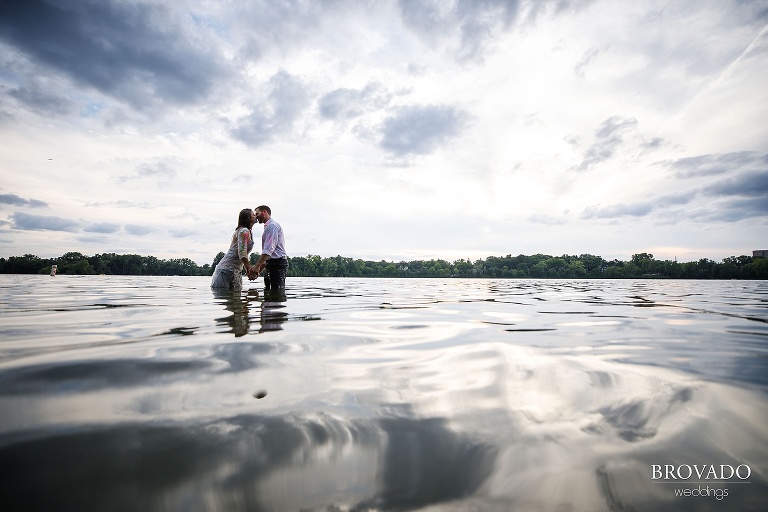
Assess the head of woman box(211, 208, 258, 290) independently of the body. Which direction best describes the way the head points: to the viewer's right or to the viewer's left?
to the viewer's right

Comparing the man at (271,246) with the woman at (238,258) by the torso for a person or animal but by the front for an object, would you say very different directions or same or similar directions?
very different directions

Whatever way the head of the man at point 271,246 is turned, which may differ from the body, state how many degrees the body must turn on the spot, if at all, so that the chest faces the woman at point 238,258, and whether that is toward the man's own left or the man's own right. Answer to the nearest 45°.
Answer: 0° — they already face them

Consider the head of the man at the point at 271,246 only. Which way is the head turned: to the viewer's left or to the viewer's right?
to the viewer's left

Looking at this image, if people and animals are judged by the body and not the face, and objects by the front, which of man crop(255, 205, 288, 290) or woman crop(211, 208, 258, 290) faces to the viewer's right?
the woman

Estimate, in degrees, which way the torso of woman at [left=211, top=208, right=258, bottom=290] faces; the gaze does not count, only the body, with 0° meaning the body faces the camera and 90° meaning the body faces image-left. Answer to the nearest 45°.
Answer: approximately 270°

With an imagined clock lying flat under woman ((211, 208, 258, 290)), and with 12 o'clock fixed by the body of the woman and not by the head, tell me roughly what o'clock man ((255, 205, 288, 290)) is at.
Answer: The man is roughly at 1 o'clock from the woman.

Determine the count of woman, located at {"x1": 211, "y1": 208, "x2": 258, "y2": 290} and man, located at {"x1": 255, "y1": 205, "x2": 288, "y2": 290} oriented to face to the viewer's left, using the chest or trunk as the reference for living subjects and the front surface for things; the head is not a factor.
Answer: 1

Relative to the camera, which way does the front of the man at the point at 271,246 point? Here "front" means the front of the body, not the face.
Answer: to the viewer's left
